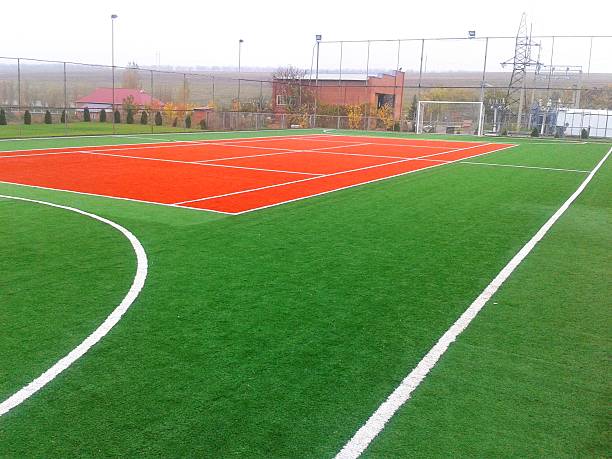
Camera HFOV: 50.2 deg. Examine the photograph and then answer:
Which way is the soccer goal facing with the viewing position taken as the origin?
facing the viewer

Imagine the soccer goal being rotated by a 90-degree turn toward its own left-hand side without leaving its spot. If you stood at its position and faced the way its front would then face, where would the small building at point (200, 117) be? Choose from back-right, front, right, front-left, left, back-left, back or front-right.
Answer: back-right
